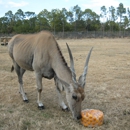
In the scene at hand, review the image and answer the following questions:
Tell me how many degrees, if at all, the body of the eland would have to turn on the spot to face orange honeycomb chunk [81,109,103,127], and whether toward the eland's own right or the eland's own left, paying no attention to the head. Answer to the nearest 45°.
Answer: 0° — it already faces it

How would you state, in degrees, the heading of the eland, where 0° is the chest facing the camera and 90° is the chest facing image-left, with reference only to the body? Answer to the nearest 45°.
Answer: approximately 315°
